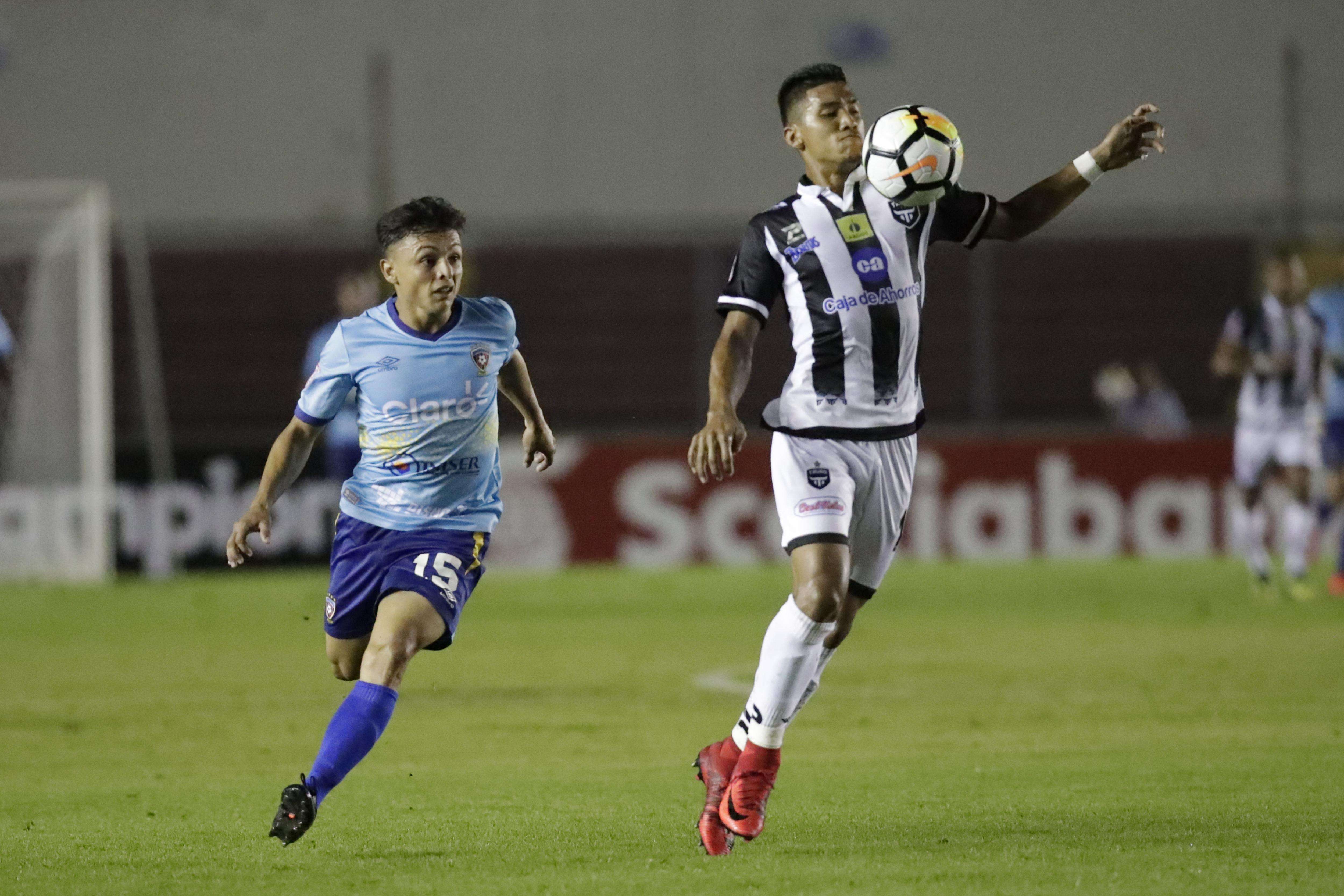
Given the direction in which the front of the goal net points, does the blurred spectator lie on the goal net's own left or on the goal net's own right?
on the goal net's own left

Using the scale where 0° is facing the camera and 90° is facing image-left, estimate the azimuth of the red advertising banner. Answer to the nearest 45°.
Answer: approximately 0°

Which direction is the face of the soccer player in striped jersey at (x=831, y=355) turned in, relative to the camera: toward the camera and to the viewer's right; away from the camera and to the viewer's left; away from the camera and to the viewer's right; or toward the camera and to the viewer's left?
toward the camera and to the viewer's right

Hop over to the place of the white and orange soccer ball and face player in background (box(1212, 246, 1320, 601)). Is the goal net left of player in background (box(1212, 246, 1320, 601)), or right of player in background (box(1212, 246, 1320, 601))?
left

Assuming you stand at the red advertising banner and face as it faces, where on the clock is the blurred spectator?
The blurred spectator is roughly at 7 o'clock from the red advertising banner.

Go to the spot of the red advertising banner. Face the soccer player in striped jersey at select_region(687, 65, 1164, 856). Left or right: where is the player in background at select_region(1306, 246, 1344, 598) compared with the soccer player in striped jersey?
left

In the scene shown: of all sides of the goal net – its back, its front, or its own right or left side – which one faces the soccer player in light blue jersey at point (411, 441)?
front

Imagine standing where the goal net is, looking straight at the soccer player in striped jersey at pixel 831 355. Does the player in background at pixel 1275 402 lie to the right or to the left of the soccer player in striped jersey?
left

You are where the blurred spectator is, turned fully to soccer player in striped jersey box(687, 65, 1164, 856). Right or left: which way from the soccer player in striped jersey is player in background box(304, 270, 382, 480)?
right

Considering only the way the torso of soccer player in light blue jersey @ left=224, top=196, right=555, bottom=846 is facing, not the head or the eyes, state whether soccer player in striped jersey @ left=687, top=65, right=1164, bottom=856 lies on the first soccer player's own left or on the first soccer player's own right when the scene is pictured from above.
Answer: on the first soccer player's own left

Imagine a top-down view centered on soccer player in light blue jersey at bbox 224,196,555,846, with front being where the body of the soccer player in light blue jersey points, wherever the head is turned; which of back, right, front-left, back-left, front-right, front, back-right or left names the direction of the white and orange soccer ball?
left
